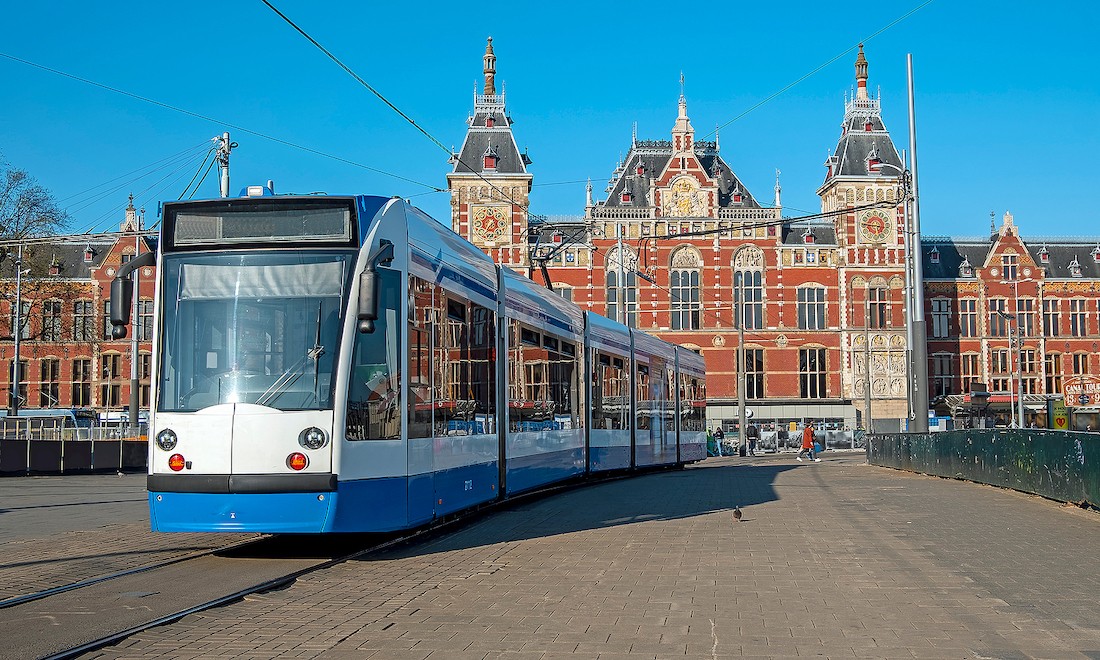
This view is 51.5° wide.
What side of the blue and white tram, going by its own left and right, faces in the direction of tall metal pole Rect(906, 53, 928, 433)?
back

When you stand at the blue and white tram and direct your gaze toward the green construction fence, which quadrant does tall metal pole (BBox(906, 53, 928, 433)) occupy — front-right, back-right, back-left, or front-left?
front-left

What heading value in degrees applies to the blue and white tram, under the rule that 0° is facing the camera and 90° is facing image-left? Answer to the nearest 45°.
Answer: approximately 45°

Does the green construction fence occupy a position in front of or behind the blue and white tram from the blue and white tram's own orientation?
behind
